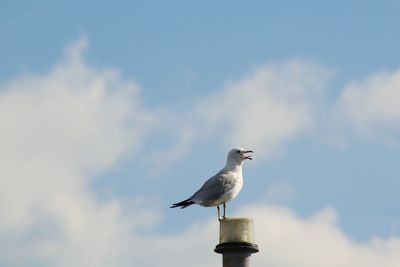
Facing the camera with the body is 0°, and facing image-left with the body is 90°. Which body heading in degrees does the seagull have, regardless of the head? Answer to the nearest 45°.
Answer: approximately 270°
